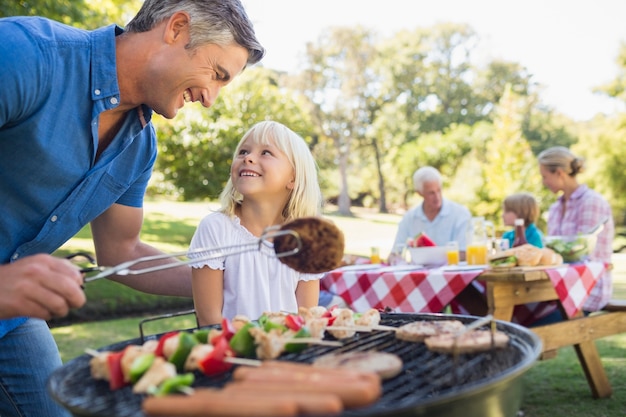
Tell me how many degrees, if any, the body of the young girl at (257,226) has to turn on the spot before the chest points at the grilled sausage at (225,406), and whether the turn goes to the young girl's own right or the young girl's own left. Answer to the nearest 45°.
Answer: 0° — they already face it

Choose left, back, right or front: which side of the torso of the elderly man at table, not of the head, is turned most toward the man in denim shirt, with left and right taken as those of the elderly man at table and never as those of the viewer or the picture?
front

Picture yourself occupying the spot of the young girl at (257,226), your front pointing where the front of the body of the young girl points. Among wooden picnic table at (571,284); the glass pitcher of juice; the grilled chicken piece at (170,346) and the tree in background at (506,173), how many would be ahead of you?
1

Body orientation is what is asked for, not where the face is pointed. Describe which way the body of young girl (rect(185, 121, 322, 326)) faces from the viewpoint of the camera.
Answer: toward the camera

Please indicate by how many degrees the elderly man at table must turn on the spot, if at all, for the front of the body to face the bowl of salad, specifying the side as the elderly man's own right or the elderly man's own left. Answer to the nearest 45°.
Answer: approximately 45° to the elderly man's own left

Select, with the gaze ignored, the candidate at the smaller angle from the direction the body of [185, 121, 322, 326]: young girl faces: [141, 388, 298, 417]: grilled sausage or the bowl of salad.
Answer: the grilled sausage

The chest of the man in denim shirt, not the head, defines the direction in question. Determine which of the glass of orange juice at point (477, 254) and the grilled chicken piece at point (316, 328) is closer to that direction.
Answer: the grilled chicken piece

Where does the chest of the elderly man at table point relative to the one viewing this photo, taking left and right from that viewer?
facing the viewer

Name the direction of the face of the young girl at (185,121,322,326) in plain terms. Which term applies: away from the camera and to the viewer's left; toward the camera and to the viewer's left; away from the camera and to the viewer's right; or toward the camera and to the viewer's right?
toward the camera and to the viewer's left

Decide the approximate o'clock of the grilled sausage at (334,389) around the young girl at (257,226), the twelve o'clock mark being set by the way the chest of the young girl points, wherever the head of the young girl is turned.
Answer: The grilled sausage is roughly at 12 o'clock from the young girl.

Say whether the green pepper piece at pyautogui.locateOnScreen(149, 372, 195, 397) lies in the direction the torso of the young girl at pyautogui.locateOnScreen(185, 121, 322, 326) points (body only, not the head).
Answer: yes

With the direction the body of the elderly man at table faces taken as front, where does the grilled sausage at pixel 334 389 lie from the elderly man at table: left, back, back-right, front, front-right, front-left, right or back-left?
front

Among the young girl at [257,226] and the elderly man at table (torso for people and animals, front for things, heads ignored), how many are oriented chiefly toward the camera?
2

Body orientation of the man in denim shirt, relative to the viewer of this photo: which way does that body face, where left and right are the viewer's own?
facing the viewer and to the right of the viewer

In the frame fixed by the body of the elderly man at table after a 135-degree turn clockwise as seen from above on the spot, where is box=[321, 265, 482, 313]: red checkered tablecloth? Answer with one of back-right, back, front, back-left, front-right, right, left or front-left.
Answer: back-left

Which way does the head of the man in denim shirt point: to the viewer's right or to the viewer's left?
to the viewer's right

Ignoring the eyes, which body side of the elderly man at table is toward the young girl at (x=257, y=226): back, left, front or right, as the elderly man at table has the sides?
front

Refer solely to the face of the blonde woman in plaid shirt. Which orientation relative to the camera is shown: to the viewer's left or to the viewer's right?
to the viewer's left

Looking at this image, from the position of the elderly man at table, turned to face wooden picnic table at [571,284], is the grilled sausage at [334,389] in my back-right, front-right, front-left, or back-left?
front-right
